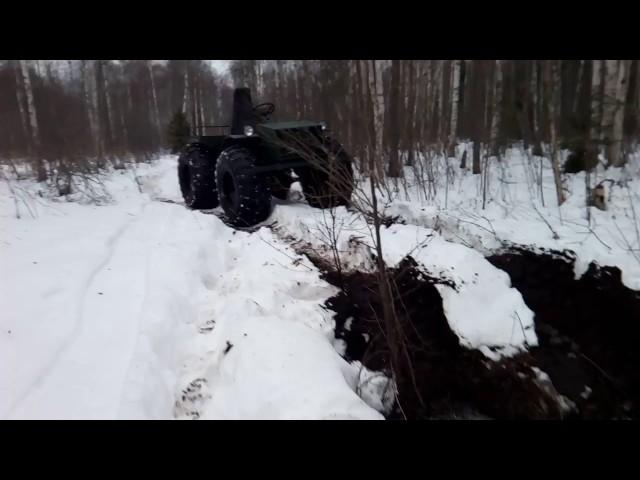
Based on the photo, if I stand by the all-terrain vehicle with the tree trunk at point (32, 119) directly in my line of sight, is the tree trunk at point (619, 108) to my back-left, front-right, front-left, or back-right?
back-right

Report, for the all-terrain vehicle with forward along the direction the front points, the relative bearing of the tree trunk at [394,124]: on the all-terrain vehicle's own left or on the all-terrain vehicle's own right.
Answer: on the all-terrain vehicle's own left

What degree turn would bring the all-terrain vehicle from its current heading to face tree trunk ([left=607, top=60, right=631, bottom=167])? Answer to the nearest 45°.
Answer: approximately 45° to its left

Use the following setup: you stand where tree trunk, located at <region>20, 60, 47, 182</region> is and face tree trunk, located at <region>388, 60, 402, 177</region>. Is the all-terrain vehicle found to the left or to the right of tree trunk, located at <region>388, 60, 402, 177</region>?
right

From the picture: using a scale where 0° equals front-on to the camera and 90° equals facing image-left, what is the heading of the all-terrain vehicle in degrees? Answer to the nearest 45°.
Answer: approximately 315°

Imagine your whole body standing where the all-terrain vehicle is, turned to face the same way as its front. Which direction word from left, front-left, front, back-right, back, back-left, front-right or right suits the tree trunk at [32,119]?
back
